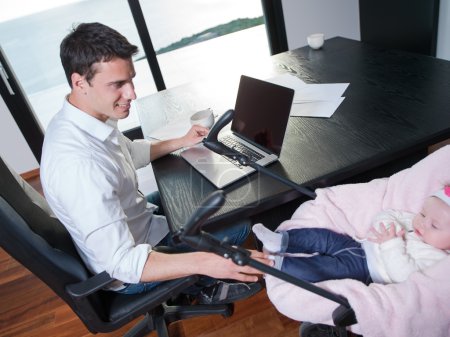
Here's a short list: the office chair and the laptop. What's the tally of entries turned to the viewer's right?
1

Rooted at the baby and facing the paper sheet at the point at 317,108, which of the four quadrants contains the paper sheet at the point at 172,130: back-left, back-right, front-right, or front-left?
front-left

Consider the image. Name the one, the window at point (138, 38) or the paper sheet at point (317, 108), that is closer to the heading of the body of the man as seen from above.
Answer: the paper sheet

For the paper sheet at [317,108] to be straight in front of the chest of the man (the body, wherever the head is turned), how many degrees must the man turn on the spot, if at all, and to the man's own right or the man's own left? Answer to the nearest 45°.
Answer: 0° — they already face it

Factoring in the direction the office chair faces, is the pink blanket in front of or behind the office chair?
in front

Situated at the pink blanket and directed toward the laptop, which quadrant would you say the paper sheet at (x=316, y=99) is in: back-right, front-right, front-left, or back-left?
front-right

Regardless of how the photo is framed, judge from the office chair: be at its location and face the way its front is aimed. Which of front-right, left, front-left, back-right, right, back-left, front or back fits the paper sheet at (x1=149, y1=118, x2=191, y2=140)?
front-left

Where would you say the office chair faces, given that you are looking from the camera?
facing to the right of the viewer

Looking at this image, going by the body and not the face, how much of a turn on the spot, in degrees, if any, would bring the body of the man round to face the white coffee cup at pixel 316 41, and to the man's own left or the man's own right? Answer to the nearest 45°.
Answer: approximately 45° to the man's own left

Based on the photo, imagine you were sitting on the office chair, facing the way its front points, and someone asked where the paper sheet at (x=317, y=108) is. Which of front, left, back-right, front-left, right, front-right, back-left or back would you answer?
front

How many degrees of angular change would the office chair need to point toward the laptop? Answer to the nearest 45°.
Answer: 0° — it already faces it

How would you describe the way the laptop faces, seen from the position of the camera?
facing the viewer and to the left of the viewer

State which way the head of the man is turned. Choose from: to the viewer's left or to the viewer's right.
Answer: to the viewer's right

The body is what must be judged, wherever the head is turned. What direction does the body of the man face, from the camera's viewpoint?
to the viewer's right

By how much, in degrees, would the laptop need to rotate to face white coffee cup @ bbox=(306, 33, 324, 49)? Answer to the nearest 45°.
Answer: approximately 180°

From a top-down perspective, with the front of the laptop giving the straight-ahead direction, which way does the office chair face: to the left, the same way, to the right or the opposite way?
the opposite way

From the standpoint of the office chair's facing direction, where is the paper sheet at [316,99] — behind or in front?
in front

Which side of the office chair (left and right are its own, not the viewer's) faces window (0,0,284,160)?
left
